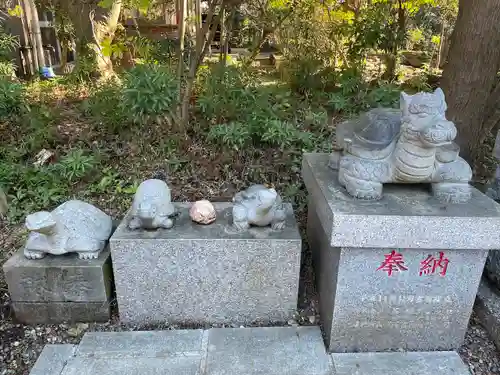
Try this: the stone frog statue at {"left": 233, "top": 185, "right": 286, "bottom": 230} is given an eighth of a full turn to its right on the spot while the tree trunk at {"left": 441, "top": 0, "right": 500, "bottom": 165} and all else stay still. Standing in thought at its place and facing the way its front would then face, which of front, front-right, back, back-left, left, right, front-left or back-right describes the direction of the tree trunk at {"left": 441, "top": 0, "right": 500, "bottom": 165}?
back

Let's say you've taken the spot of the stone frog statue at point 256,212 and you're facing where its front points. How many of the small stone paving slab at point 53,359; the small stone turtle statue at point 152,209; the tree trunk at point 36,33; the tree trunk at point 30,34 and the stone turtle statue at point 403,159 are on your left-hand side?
1

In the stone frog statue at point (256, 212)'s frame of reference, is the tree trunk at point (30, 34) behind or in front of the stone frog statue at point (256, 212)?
behind

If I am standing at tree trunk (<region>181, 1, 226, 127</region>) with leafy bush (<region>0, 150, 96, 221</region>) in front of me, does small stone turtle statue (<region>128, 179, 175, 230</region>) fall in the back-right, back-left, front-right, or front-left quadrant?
front-left

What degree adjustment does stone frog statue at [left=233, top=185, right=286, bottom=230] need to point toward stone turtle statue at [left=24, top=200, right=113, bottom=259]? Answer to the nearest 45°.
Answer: approximately 90° to its right

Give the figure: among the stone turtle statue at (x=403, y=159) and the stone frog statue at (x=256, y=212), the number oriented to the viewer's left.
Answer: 0

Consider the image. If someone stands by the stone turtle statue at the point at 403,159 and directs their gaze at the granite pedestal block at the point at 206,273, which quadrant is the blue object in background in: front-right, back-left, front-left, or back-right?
front-right

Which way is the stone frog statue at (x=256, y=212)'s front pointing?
toward the camera

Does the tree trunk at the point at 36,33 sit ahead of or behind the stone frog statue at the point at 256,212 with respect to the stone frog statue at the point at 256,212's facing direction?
behind

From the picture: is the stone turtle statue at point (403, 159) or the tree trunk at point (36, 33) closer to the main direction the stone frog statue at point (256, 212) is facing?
the stone turtle statue

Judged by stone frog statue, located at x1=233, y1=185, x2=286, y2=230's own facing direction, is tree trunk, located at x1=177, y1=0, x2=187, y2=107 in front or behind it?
behind

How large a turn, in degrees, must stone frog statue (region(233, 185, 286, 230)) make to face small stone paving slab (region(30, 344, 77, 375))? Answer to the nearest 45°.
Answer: approximately 45° to its right

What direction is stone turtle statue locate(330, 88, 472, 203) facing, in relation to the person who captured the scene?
facing the viewer and to the right of the viewer

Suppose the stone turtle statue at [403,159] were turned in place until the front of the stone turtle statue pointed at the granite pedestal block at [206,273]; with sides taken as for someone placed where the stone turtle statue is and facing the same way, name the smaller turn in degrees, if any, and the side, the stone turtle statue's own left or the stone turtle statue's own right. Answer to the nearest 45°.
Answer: approximately 90° to the stone turtle statue's own right

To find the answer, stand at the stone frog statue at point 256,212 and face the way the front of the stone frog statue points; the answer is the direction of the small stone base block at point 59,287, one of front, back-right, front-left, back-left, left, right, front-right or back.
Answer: right

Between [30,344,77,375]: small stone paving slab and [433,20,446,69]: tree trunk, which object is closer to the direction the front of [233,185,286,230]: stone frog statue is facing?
the small stone paving slab
